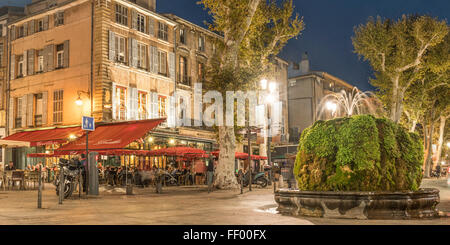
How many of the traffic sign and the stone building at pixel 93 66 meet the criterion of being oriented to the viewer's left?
0

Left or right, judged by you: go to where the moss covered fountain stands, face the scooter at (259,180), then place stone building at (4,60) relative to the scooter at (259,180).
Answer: left

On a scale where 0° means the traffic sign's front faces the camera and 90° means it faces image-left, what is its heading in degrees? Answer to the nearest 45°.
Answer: approximately 0°

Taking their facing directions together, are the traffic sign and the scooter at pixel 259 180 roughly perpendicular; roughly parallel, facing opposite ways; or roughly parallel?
roughly perpendicular

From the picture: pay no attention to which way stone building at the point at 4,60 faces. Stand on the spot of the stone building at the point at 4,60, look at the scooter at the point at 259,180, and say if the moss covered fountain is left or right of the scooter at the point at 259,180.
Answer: right

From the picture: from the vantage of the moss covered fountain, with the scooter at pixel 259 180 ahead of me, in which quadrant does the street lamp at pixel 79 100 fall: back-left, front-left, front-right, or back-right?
front-left

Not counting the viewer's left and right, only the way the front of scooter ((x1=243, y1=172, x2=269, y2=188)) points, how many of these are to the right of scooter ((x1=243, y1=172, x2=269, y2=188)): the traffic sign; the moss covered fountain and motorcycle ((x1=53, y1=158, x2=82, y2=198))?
0

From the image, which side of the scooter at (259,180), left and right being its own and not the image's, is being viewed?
left

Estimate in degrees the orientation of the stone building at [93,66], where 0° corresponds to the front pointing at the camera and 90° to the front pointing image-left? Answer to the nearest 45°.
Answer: approximately 315°

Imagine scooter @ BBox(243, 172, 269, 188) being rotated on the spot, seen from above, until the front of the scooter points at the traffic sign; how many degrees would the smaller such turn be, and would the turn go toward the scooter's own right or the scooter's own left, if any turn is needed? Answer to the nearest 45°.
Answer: approximately 45° to the scooter's own left
